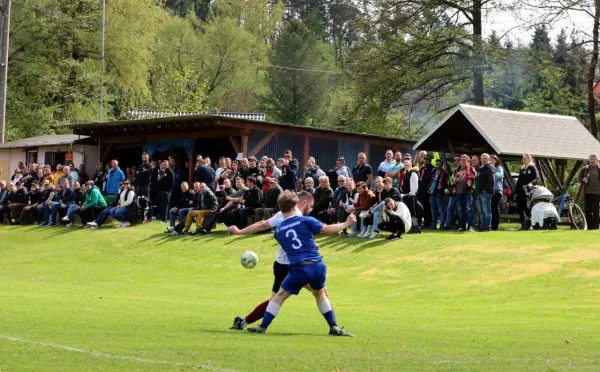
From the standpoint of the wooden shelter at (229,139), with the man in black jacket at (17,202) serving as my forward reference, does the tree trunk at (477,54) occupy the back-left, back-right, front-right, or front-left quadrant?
back-right

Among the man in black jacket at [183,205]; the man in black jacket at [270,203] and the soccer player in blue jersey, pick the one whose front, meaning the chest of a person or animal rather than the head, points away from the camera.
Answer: the soccer player in blue jersey

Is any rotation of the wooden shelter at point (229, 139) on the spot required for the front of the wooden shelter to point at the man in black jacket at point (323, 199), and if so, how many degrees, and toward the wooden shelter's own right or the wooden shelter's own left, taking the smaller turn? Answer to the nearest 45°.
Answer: approximately 45° to the wooden shelter's own left

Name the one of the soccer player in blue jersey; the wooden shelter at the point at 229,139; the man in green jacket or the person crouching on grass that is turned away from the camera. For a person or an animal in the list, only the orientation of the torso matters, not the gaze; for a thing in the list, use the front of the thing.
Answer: the soccer player in blue jersey

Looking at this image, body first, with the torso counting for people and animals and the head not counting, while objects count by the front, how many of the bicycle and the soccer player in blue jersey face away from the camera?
1

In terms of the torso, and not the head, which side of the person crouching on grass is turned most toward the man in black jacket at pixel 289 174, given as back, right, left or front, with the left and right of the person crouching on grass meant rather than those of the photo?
right

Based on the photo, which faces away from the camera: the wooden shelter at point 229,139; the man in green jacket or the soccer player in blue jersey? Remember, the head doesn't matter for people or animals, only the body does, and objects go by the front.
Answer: the soccer player in blue jersey
